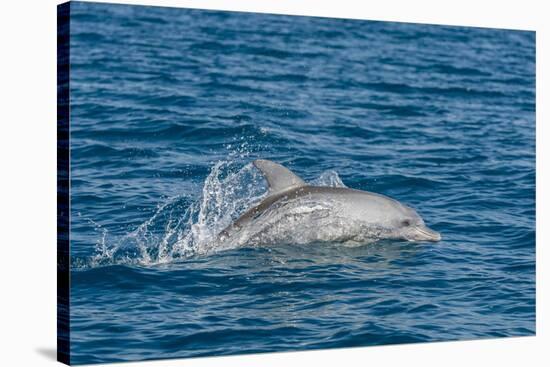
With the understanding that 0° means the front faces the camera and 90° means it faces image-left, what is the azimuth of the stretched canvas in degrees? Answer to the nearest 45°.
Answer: approximately 315°
